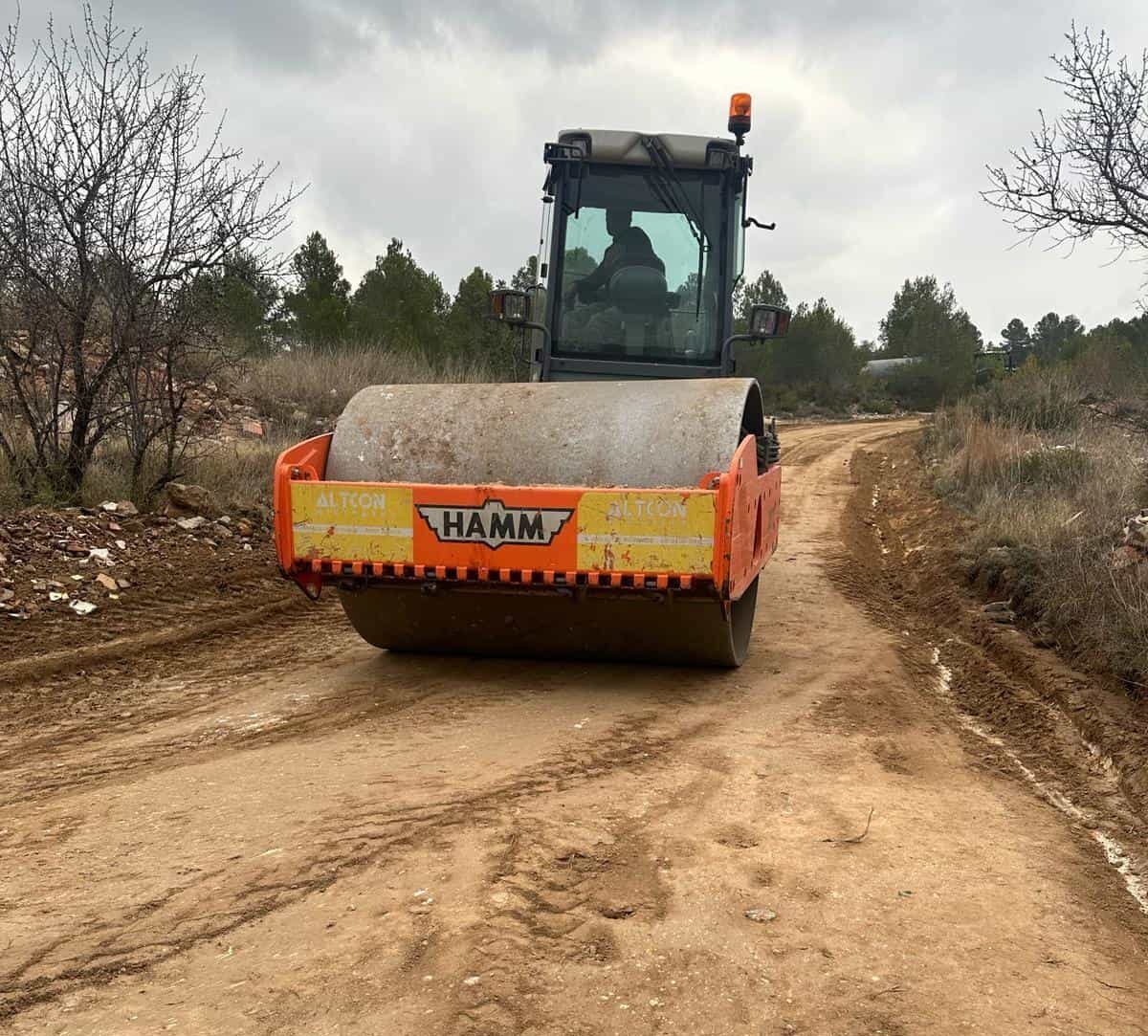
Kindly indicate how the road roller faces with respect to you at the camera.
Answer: facing the viewer

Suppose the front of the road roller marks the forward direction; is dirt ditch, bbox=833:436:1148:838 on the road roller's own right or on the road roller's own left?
on the road roller's own left

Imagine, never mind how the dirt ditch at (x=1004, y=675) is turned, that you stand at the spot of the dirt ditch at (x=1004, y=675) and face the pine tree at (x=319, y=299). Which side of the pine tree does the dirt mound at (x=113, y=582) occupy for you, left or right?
left

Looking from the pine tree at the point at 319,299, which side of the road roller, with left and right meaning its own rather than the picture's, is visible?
back
